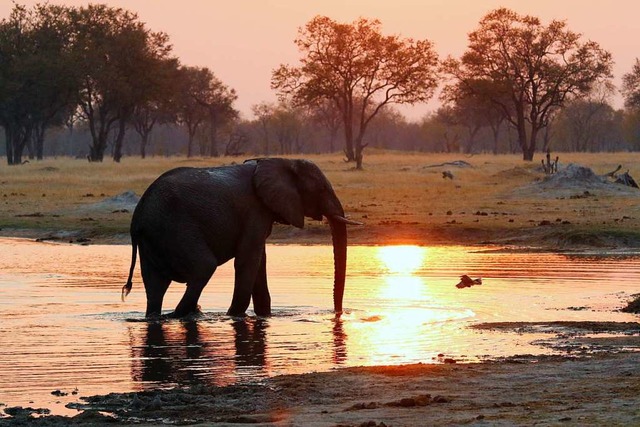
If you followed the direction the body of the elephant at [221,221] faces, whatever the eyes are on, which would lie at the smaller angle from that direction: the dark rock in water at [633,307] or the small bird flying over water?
the dark rock in water

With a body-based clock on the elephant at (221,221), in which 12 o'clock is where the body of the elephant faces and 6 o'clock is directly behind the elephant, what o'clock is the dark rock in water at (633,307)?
The dark rock in water is roughly at 12 o'clock from the elephant.

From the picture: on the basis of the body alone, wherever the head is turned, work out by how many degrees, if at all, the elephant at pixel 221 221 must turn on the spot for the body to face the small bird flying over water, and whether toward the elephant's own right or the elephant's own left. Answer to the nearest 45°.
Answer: approximately 45° to the elephant's own left

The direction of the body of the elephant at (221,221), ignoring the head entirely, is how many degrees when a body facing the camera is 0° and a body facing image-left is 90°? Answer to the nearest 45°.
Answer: approximately 270°
